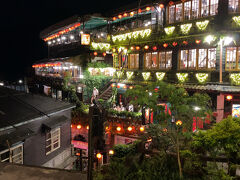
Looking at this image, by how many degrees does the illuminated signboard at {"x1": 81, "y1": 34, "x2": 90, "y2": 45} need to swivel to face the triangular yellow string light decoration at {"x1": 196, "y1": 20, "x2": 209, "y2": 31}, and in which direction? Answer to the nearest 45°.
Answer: approximately 45° to its left

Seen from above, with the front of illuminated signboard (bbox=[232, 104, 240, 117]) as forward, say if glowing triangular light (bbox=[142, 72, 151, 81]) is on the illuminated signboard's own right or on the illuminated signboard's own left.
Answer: on the illuminated signboard's own right

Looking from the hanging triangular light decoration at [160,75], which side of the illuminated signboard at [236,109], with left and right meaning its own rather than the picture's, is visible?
right

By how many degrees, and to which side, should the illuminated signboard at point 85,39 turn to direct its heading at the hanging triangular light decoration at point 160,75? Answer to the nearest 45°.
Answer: approximately 45° to its left

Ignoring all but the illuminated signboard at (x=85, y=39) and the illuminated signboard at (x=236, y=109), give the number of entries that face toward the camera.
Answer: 2

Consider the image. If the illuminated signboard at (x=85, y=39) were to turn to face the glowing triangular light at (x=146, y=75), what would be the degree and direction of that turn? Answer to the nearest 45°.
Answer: approximately 45° to its left

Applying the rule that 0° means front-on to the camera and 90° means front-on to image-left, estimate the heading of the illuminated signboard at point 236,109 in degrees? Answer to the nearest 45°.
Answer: approximately 0°

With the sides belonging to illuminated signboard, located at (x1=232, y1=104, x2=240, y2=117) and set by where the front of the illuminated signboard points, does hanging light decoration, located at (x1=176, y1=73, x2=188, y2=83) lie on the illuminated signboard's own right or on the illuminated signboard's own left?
on the illuminated signboard's own right
